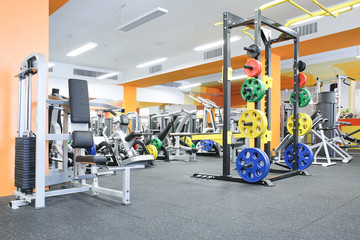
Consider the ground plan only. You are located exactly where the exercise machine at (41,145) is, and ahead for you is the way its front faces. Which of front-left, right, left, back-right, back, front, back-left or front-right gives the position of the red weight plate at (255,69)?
front-left

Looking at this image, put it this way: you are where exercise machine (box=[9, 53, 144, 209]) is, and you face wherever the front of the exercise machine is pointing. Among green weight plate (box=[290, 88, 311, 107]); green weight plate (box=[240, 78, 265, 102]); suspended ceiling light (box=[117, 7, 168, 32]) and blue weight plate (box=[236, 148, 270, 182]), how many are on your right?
0

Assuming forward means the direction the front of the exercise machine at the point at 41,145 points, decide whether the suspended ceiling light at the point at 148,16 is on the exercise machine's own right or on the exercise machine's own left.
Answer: on the exercise machine's own left

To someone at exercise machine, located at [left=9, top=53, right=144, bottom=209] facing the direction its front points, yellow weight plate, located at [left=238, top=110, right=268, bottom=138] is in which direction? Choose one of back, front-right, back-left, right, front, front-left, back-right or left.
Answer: front-left

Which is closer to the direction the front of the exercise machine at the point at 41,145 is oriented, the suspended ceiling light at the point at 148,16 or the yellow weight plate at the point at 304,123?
the yellow weight plate

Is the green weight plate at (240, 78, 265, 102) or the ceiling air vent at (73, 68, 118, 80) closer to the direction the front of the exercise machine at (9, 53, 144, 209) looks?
the green weight plate

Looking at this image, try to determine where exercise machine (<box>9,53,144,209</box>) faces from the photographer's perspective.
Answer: facing the viewer and to the right of the viewer

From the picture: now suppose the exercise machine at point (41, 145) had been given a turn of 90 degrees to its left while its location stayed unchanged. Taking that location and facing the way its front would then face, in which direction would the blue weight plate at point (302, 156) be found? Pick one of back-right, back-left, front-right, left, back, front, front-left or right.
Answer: front-right

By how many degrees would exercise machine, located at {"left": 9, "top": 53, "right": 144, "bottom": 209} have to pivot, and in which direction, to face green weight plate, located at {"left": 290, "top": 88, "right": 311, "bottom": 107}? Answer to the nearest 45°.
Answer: approximately 45° to its left
